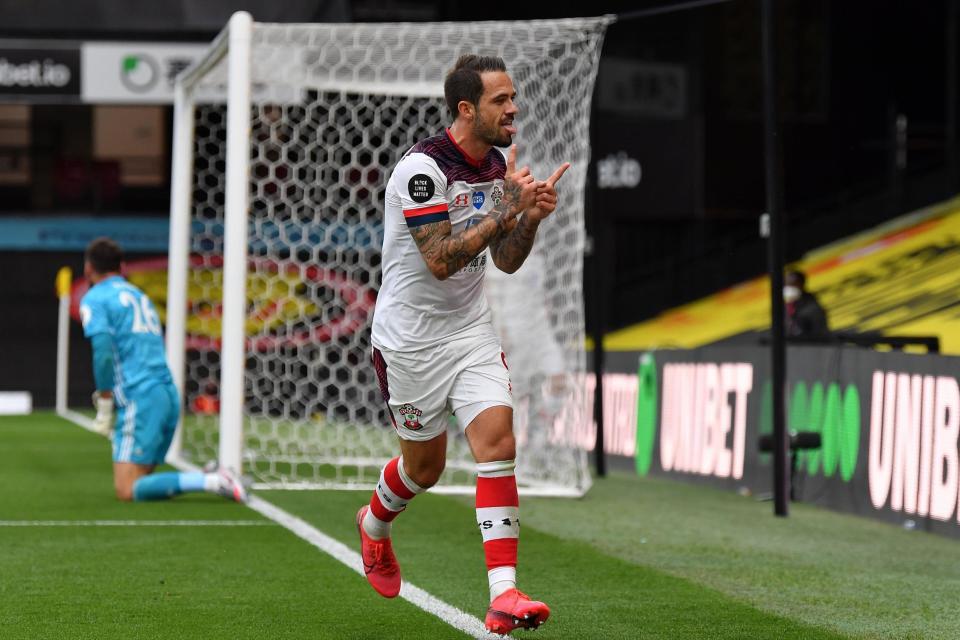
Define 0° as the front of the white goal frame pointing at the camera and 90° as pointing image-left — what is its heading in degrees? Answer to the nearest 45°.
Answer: approximately 90°

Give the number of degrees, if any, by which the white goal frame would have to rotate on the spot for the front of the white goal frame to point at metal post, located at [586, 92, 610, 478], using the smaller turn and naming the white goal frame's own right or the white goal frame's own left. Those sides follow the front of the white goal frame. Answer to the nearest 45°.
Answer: approximately 135° to the white goal frame's own right

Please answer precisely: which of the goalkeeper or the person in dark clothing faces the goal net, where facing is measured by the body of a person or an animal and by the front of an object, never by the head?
the person in dark clothing

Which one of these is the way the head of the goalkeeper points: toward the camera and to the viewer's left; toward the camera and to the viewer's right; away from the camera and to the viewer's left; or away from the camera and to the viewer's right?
away from the camera and to the viewer's left

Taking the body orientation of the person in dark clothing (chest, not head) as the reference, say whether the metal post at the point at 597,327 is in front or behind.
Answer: in front

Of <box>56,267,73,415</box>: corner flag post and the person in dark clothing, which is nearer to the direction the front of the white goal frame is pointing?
the corner flag post

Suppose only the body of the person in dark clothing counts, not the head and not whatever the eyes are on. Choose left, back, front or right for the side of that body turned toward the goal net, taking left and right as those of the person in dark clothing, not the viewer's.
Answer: front

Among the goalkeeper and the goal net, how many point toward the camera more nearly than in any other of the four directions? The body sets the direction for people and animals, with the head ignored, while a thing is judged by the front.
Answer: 0

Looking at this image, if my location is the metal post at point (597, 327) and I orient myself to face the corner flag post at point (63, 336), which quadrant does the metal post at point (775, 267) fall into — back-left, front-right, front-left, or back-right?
back-left

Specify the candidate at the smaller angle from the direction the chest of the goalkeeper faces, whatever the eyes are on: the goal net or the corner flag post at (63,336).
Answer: the corner flag post

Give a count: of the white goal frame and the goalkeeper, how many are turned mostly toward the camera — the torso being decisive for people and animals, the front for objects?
0

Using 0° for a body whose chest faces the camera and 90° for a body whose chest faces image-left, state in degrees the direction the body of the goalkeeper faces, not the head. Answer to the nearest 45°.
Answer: approximately 135°

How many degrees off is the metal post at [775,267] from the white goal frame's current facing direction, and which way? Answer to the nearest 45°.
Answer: approximately 180°
